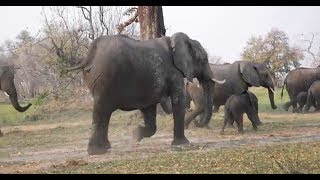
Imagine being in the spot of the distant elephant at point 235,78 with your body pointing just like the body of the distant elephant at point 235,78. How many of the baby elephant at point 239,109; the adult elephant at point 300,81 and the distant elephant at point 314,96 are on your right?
1

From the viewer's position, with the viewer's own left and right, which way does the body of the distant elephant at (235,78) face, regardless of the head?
facing to the right of the viewer

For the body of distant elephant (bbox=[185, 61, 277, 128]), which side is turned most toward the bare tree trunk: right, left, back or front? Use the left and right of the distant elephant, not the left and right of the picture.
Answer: back

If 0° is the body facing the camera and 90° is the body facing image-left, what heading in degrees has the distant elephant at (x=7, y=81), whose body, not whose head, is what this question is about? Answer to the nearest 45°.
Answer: approximately 270°
